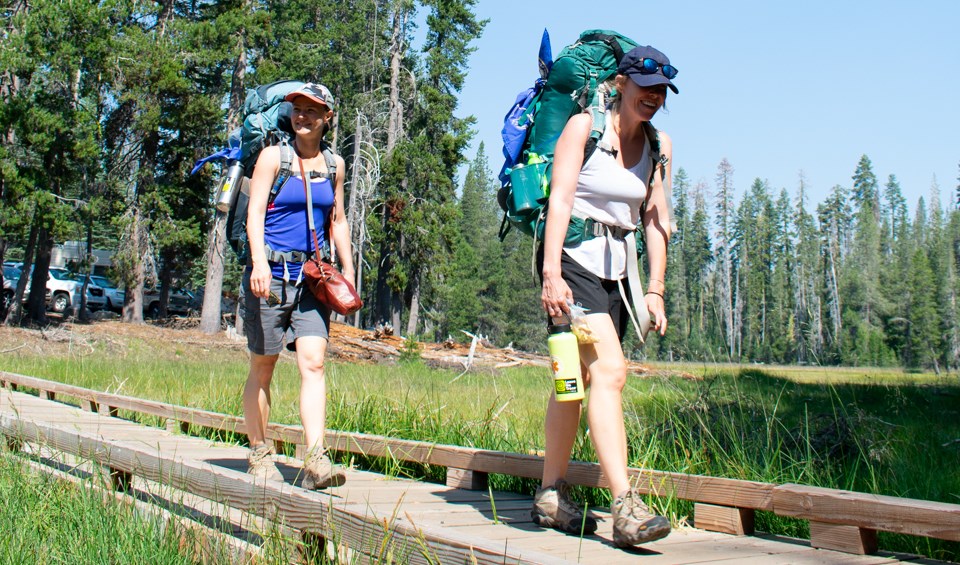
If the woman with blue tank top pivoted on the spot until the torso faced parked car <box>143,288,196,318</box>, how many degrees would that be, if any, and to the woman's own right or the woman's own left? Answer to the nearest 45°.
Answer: approximately 135° to the woman's own left

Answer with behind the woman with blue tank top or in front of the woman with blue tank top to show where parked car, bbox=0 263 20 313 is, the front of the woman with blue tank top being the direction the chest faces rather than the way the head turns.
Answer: behind

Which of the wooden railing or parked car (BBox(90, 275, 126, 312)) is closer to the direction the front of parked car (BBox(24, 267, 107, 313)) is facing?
the wooden railing

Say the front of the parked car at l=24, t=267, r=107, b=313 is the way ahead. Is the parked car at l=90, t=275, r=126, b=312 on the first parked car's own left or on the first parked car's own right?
on the first parked car's own left

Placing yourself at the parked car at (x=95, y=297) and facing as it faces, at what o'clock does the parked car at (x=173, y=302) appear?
the parked car at (x=173, y=302) is roughly at 9 o'clock from the parked car at (x=95, y=297).

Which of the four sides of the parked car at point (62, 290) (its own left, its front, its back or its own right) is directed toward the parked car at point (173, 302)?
left
